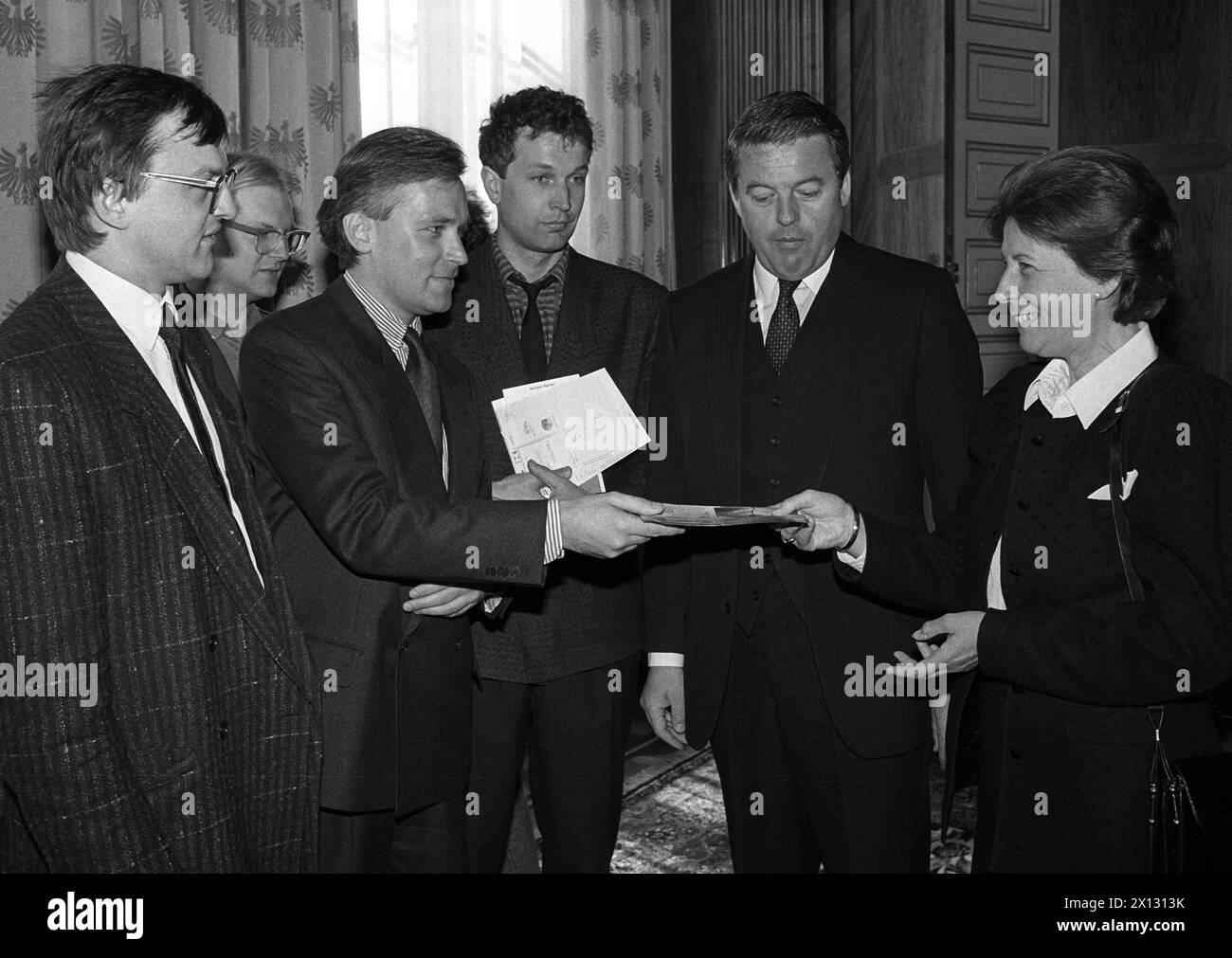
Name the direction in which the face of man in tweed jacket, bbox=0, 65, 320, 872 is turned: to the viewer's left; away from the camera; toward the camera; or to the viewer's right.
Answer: to the viewer's right

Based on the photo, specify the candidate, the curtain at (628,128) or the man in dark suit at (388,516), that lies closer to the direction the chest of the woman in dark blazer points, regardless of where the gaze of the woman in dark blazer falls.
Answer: the man in dark suit

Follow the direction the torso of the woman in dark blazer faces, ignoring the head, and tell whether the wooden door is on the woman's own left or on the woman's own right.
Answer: on the woman's own right

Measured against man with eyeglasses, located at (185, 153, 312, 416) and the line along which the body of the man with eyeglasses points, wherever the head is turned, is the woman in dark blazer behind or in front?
in front

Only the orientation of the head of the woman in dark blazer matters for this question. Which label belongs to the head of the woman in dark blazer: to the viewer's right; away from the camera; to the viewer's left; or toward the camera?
to the viewer's left

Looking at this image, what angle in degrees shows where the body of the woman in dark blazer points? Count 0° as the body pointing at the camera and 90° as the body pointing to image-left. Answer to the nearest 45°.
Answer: approximately 45°

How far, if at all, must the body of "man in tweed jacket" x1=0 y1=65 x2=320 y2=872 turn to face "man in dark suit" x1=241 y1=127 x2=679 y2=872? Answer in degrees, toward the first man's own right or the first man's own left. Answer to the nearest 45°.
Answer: approximately 90° to the first man's own left

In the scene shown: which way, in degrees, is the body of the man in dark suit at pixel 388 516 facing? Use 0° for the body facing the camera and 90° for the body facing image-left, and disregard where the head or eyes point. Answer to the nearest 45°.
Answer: approximately 315°
